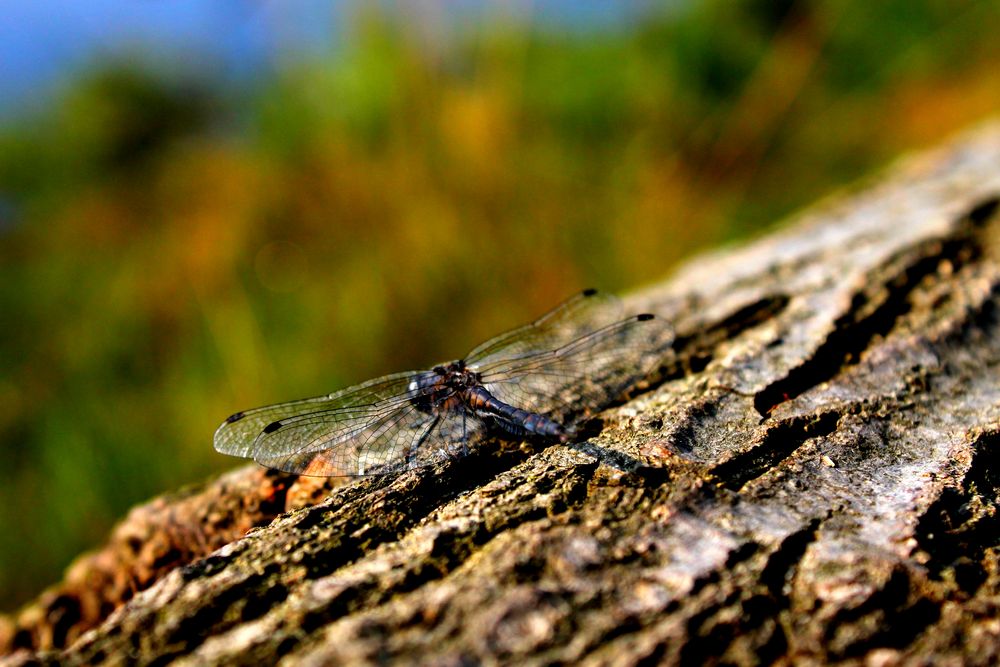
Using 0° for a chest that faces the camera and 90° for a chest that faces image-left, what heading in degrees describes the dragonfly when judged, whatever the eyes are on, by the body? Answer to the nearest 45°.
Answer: approximately 135°
